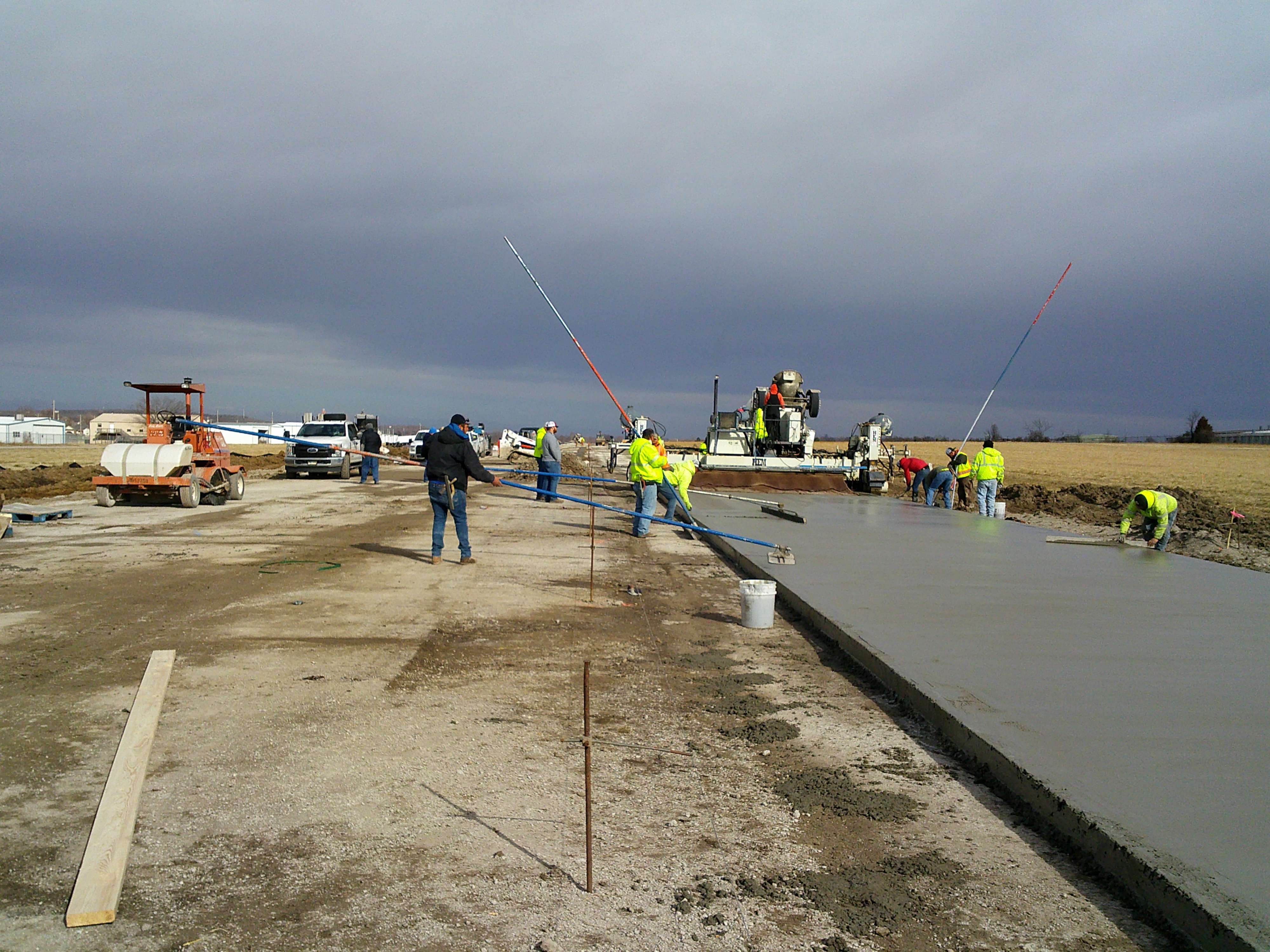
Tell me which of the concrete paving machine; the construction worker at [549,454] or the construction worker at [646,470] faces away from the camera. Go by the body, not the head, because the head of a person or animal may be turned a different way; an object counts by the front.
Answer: the concrete paving machine

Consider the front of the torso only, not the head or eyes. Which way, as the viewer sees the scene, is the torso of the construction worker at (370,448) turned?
away from the camera

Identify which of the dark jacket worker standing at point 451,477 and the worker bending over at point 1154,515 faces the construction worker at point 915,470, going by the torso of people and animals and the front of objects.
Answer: the dark jacket worker standing

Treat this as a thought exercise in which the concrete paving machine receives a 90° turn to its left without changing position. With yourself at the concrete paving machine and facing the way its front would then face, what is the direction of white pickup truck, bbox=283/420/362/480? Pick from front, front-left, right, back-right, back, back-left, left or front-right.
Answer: front

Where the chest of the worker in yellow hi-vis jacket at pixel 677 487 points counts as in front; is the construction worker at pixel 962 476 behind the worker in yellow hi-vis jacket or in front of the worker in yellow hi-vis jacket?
in front

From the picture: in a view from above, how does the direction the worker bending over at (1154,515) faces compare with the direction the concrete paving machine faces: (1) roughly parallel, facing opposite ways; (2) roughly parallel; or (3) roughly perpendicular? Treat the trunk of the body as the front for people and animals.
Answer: roughly perpendicular

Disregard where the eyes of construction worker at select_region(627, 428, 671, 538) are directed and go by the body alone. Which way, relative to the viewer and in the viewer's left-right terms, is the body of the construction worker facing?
facing to the right of the viewer

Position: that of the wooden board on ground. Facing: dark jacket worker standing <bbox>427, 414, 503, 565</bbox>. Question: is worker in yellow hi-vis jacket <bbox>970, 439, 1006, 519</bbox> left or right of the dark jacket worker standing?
right

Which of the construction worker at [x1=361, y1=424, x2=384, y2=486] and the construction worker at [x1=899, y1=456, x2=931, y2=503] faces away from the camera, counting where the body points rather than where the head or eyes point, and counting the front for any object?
the construction worker at [x1=361, y1=424, x2=384, y2=486]

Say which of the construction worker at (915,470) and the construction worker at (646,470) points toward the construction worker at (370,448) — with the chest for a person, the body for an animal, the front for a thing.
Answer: the construction worker at (915,470)

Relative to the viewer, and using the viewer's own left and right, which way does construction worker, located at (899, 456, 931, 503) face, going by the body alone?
facing to the left of the viewer

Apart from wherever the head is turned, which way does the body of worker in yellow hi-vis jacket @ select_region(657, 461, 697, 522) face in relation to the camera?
to the viewer's right

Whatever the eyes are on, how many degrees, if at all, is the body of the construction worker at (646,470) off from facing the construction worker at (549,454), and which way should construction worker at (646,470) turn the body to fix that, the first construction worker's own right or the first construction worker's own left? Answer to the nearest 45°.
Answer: approximately 135° to the first construction worker's own left

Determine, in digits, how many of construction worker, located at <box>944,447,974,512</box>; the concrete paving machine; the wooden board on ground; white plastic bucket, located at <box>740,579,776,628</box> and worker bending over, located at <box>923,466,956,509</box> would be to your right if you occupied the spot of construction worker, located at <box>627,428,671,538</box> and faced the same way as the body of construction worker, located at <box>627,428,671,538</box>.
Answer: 2

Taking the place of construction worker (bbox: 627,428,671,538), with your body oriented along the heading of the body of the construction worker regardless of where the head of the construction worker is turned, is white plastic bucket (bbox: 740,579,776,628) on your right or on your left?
on your right
